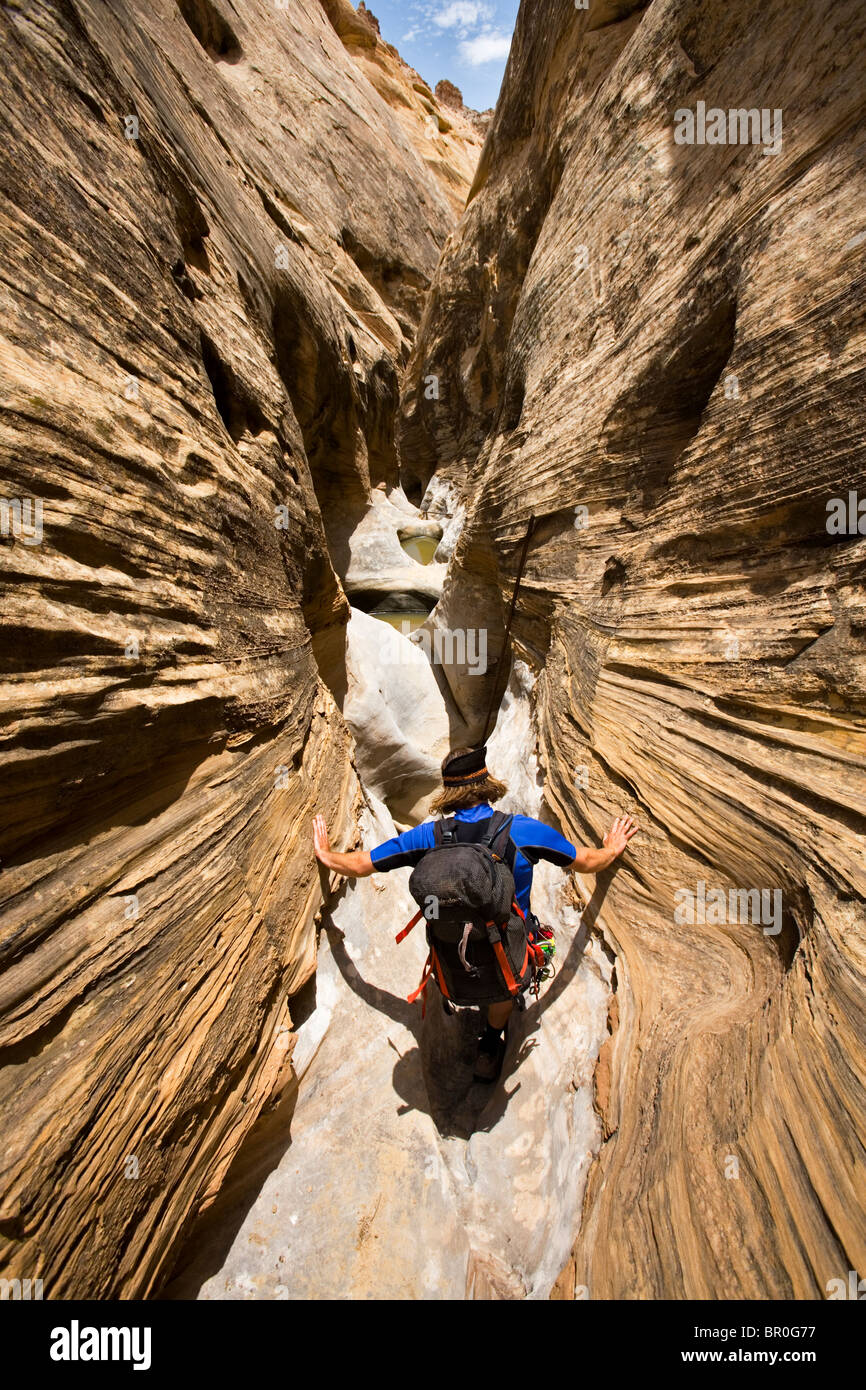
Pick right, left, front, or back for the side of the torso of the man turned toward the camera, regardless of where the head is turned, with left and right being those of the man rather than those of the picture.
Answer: back

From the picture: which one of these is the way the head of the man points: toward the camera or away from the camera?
away from the camera

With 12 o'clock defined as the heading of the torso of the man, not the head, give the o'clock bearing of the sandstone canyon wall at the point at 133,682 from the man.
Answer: The sandstone canyon wall is roughly at 8 o'clock from the man.
